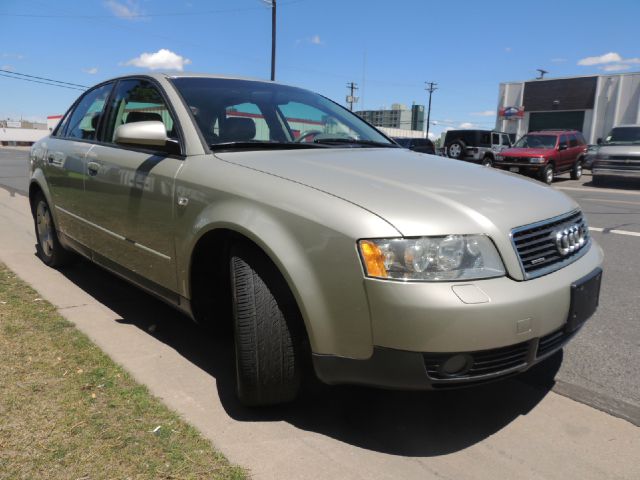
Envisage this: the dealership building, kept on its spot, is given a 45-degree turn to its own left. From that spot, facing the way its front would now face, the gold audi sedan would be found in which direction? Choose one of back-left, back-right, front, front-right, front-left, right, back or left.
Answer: front

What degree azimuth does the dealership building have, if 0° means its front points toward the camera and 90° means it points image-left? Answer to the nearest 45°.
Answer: approximately 45°

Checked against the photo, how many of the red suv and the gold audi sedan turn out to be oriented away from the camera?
0

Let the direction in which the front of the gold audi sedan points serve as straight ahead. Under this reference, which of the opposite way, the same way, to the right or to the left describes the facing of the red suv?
to the right

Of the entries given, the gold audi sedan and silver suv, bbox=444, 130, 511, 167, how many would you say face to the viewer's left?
0

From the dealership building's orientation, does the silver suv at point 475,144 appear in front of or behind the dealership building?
in front

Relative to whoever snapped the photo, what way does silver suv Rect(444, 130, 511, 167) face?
facing away from the viewer and to the right of the viewer

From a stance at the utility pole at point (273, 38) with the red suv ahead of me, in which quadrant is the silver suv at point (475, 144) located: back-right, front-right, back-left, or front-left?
front-left

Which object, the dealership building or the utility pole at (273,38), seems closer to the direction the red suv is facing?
the utility pole

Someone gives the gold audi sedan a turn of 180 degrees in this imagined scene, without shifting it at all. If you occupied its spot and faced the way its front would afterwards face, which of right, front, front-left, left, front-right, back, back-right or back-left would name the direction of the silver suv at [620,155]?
right

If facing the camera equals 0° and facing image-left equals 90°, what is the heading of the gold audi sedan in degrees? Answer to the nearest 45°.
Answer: approximately 315°

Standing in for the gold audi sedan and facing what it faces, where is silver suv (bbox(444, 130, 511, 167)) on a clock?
The silver suv is roughly at 8 o'clock from the gold audi sedan.

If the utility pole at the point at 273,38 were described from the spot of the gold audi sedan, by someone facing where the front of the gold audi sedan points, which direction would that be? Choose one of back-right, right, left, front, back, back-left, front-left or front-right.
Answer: back-left

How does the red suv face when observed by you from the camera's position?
facing the viewer and to the left of the viewer

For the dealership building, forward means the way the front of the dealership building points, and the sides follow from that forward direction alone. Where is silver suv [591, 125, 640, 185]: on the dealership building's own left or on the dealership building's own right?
on the dealership building's own left

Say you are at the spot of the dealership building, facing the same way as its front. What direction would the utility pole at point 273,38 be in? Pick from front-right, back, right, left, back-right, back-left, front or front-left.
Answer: front
